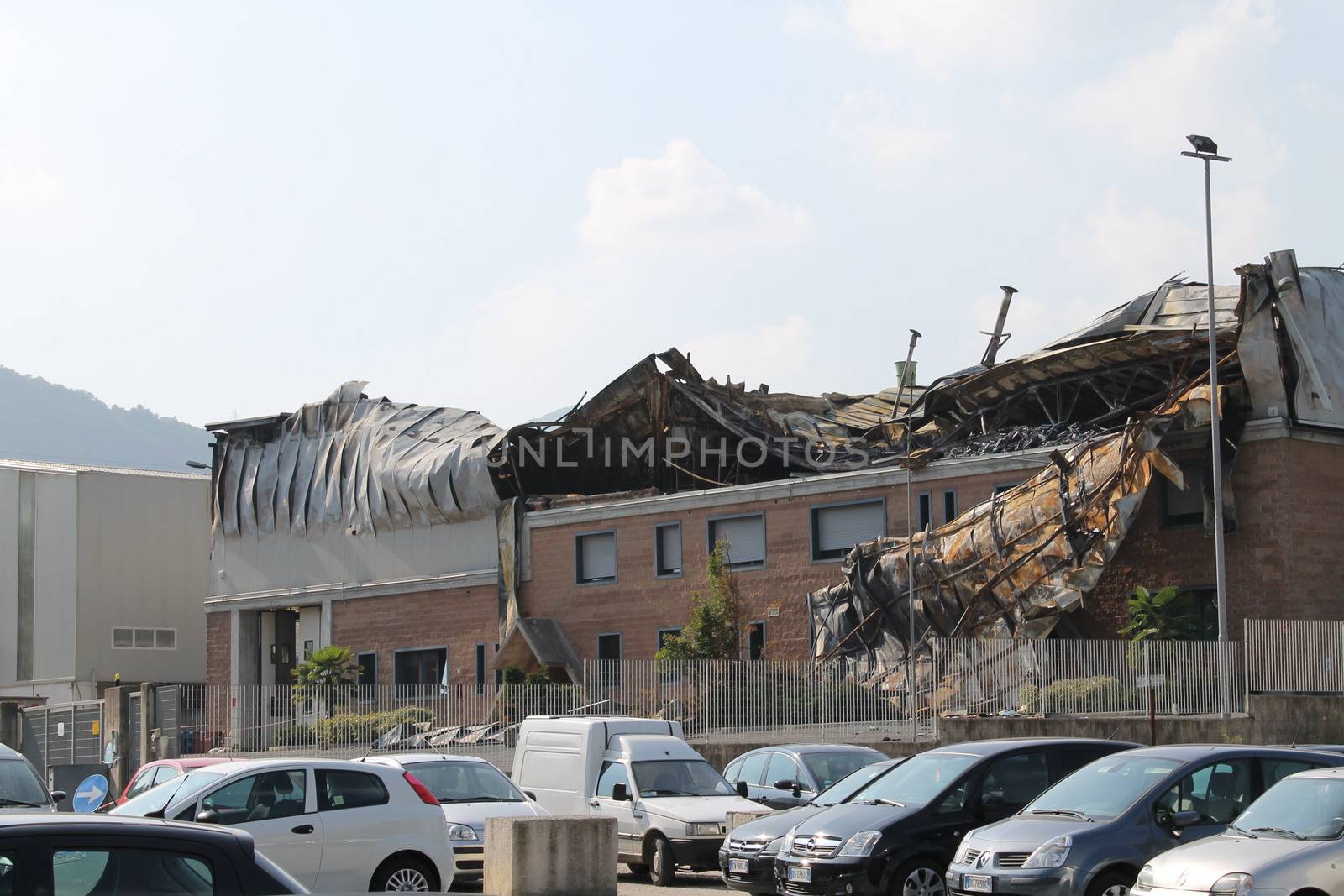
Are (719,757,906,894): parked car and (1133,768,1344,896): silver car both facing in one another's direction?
no

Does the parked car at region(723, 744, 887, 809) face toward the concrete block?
no

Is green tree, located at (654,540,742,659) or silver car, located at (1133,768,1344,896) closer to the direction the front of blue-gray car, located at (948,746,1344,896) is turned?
the silver car

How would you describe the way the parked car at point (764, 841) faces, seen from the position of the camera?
facing the viewer and to the left of the viewer

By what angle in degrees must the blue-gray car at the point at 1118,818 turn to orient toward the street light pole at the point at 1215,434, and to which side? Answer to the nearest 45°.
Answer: approximately 135° to its right

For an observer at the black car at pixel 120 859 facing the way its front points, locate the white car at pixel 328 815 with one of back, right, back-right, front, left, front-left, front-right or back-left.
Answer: right

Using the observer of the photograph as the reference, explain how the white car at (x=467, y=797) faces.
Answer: facing the viewer and to the right of the viewer

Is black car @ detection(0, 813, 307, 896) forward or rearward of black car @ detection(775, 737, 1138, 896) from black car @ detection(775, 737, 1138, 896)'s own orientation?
forward

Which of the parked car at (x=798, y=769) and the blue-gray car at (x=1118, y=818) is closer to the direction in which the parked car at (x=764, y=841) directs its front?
the blue-gray car

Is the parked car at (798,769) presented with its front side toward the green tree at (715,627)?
no

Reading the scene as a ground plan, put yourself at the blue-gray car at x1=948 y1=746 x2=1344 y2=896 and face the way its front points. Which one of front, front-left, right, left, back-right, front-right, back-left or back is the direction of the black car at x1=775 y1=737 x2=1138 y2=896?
right

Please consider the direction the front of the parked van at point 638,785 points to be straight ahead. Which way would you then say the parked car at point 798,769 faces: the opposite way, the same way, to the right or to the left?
the same way
